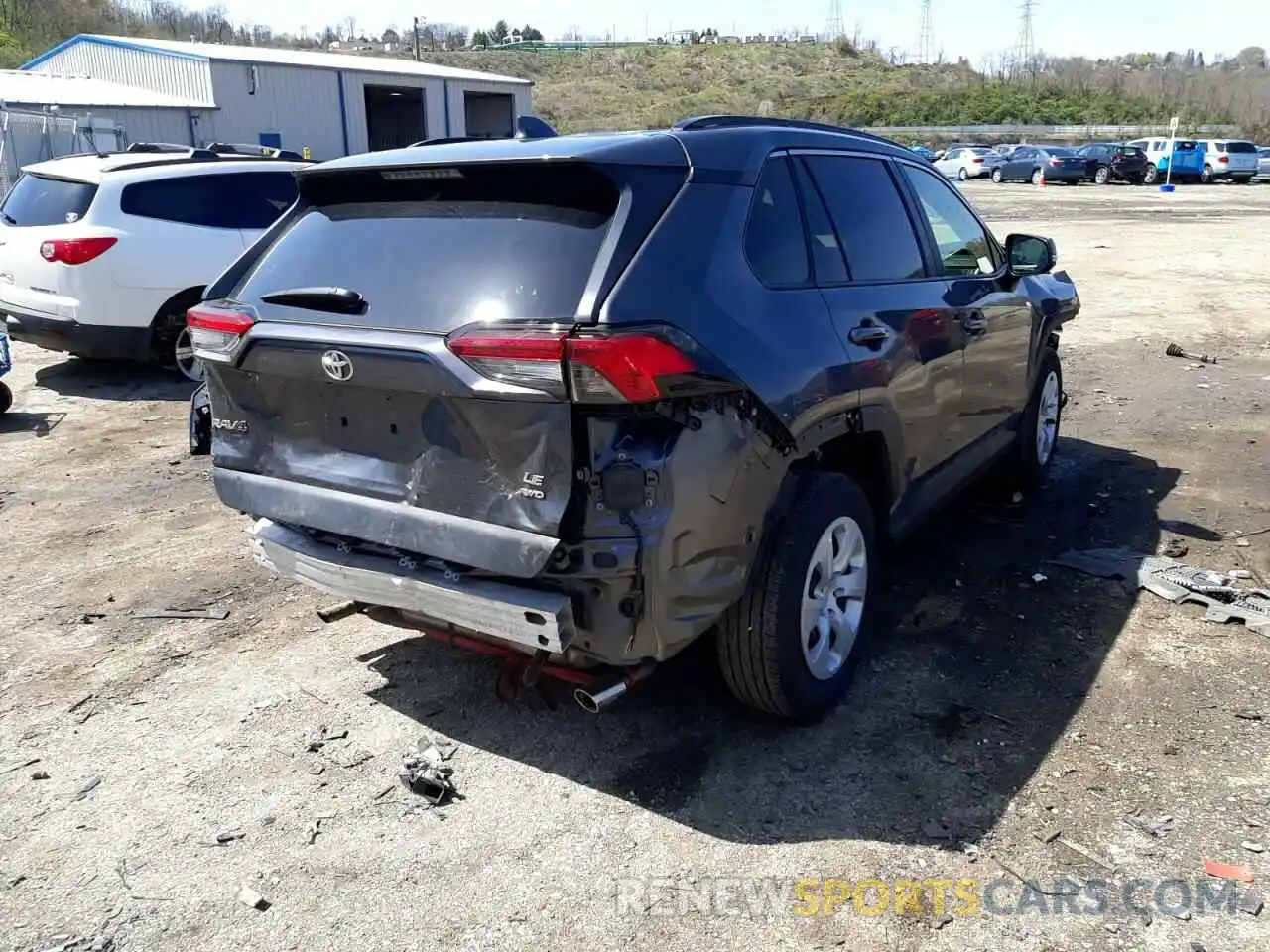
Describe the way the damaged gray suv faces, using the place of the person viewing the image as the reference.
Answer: facing away from the viewer and to the right of the viewer

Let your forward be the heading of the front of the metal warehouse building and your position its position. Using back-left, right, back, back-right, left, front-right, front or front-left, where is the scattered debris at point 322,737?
front-right

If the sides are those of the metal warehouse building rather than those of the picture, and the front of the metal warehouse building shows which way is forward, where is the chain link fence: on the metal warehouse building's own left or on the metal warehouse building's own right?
on the metal warehouse building's own right

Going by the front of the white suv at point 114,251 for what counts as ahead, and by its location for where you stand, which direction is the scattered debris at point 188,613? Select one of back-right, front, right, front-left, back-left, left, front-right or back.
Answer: back-right

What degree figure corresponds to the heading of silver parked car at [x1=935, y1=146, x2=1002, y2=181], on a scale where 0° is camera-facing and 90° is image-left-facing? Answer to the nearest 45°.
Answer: approximately 135°

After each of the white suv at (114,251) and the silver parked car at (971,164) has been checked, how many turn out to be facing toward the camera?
0

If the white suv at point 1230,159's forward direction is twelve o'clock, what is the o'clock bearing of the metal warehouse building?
The metal warehouse building is roughly at 9 o'clock from the white suv.

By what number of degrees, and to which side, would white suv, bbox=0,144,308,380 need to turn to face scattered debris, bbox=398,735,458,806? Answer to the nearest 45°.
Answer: approximately 135° to its right

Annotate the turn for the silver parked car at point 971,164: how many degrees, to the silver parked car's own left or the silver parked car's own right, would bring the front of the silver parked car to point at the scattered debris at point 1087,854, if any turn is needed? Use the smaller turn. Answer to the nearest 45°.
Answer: approximately 135° to the silver parked car's own left

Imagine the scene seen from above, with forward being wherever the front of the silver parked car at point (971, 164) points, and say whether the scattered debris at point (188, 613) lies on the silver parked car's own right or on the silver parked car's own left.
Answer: on the silver parked car's own left
